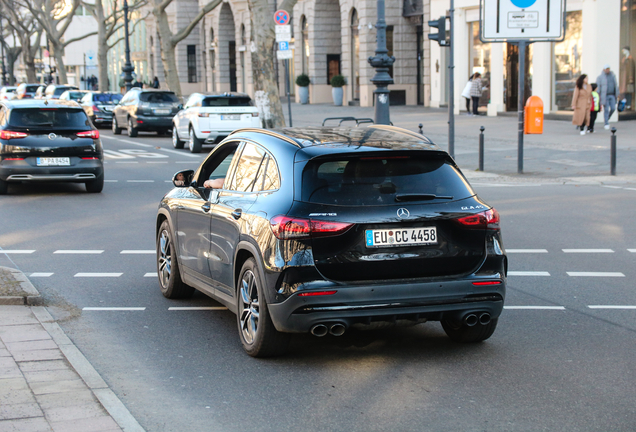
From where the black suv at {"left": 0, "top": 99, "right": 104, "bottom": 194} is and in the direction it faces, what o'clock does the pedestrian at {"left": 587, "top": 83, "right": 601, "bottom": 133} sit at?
The pedestrian is roughly at 2 o'clock from the black suv.

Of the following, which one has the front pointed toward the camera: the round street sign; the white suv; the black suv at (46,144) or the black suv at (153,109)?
the round street sign

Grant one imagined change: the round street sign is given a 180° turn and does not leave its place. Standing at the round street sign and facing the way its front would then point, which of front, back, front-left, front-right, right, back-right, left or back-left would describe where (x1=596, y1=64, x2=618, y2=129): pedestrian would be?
right

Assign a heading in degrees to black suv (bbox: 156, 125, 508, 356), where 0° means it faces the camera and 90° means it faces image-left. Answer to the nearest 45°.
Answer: approximately 135°

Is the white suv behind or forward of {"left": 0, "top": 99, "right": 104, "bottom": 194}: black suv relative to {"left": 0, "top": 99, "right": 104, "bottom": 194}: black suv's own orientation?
forward

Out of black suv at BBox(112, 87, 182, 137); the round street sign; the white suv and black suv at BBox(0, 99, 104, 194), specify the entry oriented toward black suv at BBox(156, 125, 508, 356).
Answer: the round street sign

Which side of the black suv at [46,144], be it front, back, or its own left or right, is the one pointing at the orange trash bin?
right

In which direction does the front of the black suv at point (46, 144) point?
away from the camera

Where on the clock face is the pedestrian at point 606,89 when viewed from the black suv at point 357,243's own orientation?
The pedestrian is roughly at 2 o'clock from the black suv.

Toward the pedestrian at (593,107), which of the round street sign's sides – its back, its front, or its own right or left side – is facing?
left

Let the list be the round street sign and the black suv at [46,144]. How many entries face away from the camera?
1

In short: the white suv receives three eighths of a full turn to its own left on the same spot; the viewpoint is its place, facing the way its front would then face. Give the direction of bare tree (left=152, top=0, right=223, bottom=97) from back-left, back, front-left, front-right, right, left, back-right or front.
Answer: back

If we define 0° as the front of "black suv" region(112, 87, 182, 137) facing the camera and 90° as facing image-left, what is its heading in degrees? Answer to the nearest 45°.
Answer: approximately 135°
